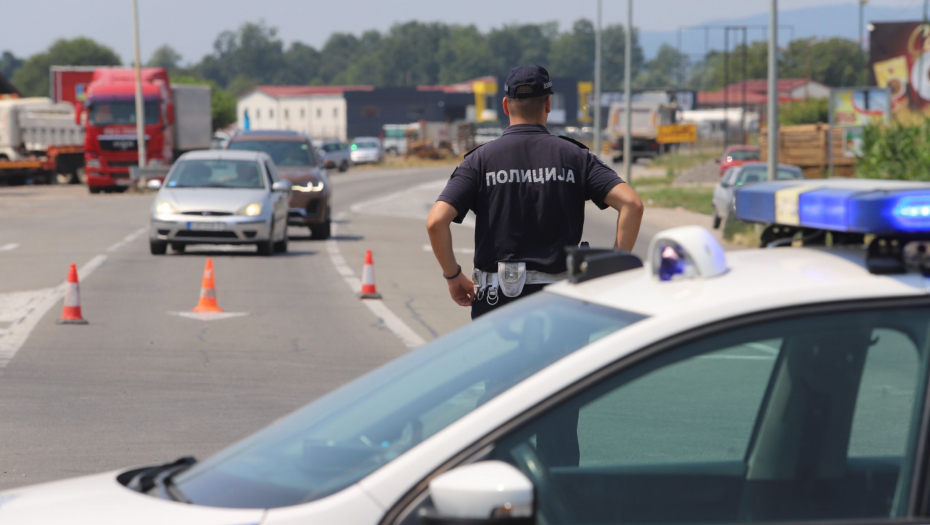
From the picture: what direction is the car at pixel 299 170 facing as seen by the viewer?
toward the camera

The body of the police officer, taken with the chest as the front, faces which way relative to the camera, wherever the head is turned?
away from the camera

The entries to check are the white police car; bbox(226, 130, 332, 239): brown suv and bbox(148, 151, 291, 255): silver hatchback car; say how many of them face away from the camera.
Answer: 0

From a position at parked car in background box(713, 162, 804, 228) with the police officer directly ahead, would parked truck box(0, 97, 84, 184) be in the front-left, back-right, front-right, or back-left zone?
back-right

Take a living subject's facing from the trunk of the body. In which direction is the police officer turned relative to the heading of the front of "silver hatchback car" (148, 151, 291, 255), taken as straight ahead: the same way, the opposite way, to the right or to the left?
the opposite way

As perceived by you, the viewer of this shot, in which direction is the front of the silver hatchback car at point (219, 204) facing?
facing the viewer

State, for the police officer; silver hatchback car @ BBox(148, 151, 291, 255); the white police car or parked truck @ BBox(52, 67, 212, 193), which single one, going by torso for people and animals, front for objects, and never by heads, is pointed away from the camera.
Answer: the police officer

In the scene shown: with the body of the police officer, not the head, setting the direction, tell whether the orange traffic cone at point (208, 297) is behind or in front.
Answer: in front

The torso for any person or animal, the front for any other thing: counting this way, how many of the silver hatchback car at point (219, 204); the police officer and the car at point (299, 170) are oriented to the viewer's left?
0

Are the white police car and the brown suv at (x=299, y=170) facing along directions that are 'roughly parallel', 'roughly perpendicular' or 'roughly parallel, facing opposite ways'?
roughly perpendicular

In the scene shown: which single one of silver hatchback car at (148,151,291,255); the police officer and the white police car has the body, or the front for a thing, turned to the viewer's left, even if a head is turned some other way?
the white police car

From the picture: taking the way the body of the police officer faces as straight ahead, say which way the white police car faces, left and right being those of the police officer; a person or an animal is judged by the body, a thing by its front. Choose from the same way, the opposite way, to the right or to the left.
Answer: to the left

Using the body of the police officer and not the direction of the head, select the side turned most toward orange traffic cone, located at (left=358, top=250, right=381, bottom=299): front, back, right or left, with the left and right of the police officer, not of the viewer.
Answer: front

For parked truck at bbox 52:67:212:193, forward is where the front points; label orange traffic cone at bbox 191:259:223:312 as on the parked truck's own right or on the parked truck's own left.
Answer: on the parked truck's own left

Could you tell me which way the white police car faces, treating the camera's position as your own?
facing to the left of the viewer

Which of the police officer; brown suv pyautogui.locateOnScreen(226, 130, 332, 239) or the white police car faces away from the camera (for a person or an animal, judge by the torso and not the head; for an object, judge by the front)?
the police officer

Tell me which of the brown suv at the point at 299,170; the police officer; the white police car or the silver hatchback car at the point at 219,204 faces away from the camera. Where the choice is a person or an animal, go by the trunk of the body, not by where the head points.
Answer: the police officer

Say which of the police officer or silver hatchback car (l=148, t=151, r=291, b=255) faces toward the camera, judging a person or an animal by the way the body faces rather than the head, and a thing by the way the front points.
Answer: the silver hatchback car

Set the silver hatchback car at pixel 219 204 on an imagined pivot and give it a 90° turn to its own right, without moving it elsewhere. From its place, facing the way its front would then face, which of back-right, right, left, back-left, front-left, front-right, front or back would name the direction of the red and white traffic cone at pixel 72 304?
left

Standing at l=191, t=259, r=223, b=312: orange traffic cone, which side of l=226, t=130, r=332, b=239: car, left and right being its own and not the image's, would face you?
front
